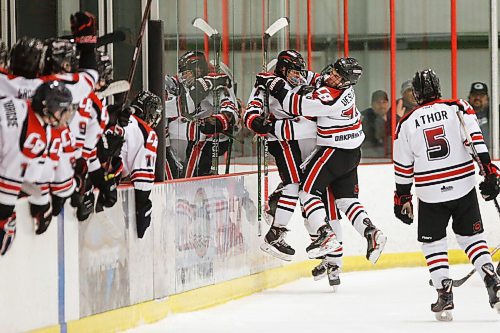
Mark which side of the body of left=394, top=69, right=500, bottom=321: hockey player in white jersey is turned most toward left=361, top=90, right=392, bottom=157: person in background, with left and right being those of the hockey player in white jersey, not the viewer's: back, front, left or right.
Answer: front

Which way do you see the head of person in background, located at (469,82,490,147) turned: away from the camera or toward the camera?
toward the camera

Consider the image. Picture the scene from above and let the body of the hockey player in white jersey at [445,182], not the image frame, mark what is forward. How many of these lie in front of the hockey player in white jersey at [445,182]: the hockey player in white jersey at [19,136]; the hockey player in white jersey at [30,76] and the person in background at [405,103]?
1

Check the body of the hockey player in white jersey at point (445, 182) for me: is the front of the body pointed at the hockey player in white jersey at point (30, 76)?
no

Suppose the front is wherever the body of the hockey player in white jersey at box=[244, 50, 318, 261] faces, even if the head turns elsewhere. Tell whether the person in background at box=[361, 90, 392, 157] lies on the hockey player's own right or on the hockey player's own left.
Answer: on the hockey player's own left

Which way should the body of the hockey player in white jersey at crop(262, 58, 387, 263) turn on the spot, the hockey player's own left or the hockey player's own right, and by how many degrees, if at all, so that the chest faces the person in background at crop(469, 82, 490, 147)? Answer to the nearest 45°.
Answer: approximately 90° to the hockey player's own right

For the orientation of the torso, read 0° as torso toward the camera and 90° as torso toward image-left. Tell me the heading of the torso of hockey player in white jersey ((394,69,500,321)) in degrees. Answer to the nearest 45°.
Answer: approximately 180°

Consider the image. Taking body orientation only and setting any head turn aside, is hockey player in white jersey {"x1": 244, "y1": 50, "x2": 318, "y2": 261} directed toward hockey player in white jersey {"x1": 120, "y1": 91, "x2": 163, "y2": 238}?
no

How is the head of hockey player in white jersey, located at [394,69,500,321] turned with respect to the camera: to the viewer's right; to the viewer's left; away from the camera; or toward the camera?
away from the camera

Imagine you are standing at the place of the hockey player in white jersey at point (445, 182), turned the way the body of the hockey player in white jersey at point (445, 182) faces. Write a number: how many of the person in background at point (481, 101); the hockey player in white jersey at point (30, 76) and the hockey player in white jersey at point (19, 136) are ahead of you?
1

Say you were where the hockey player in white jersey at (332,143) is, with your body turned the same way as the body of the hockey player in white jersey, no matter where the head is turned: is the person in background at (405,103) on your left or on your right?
on your right

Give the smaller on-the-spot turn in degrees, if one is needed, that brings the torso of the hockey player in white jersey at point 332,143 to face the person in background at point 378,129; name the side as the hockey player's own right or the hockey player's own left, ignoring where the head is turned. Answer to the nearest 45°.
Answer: approximately 45° to the hockey player's own right

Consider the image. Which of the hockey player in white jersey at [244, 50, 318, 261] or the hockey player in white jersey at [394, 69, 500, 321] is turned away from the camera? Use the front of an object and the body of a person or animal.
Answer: the hockey player in white jersey at [394, 69, 500, 321]

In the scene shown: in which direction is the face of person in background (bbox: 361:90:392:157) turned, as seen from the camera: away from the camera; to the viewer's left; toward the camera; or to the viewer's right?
toward the camera

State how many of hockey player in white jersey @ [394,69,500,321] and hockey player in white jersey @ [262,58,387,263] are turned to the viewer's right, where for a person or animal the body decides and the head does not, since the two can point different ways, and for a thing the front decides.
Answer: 0
